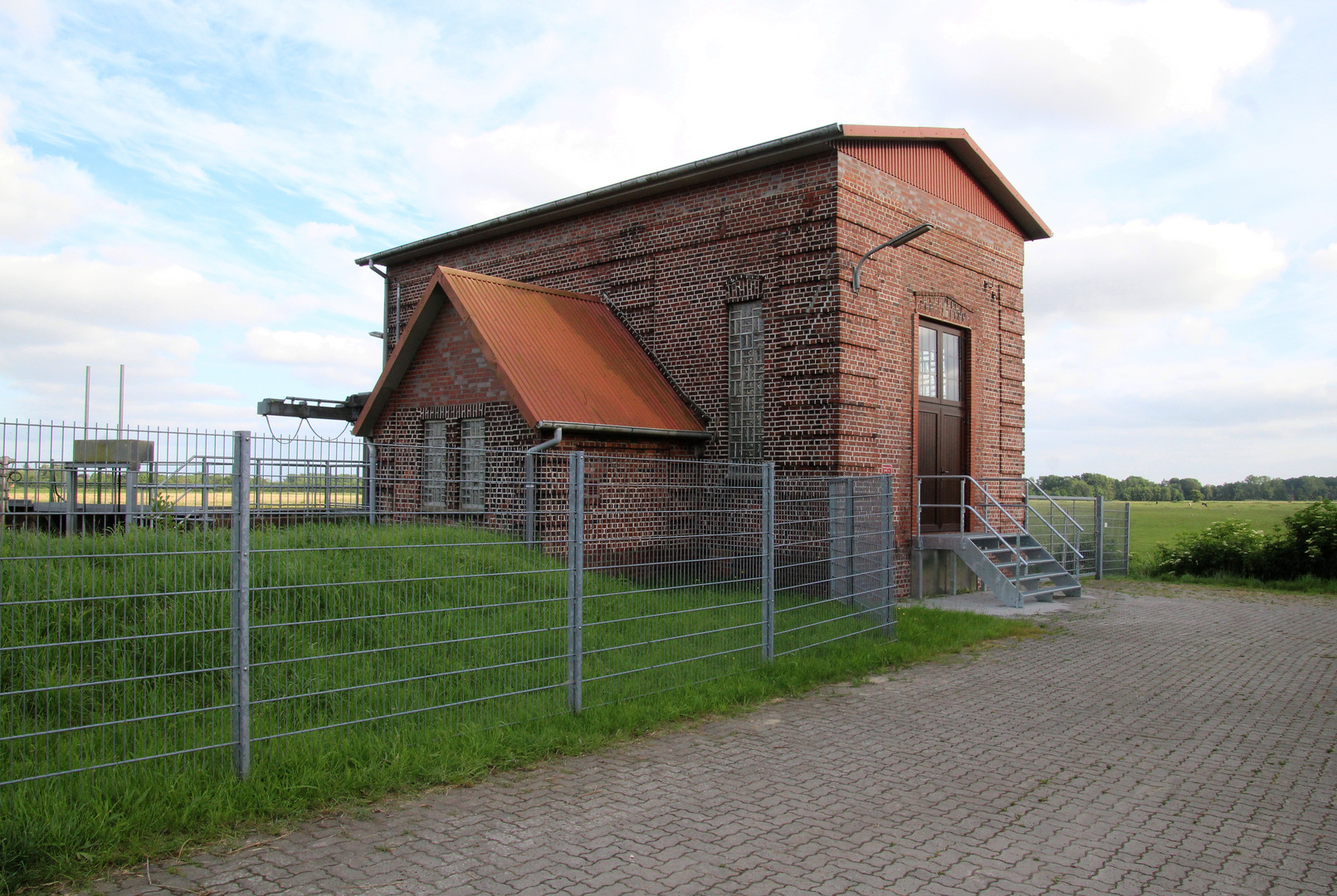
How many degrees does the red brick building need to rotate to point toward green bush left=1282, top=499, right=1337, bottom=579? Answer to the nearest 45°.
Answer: approximately 45° to its left

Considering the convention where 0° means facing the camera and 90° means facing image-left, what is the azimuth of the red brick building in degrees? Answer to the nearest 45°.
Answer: approximately 315°

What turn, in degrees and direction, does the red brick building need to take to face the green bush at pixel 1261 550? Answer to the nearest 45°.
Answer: approximately 90° to its left
